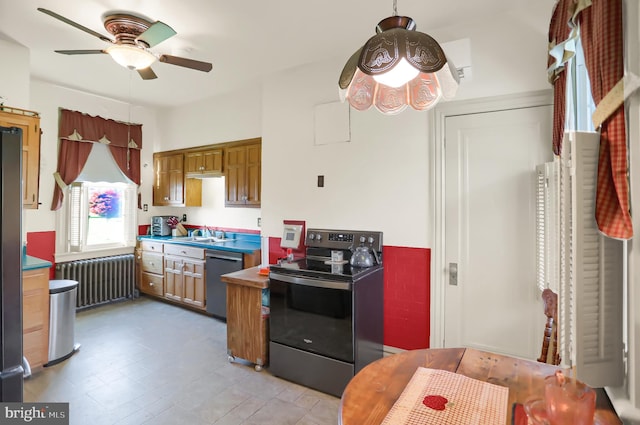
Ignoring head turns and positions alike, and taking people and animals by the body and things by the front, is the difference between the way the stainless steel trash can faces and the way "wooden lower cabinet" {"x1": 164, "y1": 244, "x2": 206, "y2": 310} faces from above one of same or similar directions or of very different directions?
very different directions

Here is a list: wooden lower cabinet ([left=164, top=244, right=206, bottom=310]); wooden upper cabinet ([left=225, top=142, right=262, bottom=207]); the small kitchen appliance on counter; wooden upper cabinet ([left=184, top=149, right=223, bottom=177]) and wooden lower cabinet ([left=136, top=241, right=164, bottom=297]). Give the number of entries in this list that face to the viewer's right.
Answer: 0

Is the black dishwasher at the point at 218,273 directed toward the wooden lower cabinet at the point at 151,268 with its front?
no

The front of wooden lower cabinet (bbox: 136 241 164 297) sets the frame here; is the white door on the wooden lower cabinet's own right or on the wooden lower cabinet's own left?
on the wooden lower cabinet's own left

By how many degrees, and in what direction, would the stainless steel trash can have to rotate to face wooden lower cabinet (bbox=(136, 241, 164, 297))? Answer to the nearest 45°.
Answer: approximately 45° to its left

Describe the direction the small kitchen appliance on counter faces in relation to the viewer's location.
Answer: facing the viewer and to the left of the viewer

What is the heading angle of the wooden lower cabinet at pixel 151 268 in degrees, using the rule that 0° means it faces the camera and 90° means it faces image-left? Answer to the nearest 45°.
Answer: approximately 45°

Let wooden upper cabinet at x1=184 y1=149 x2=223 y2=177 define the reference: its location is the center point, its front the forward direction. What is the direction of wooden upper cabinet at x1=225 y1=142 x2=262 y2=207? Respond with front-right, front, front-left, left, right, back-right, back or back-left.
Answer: left

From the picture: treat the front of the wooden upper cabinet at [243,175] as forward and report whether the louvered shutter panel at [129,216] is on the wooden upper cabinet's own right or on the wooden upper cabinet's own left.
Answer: on the wooden upper cabinet's own right

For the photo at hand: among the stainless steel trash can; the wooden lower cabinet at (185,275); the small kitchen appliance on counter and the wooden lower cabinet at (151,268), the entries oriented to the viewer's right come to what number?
1

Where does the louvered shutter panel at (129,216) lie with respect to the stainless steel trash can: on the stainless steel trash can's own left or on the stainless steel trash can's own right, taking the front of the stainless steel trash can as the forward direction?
on the stainless steel trash can's own left

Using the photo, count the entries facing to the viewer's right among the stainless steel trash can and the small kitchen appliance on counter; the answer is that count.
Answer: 1
